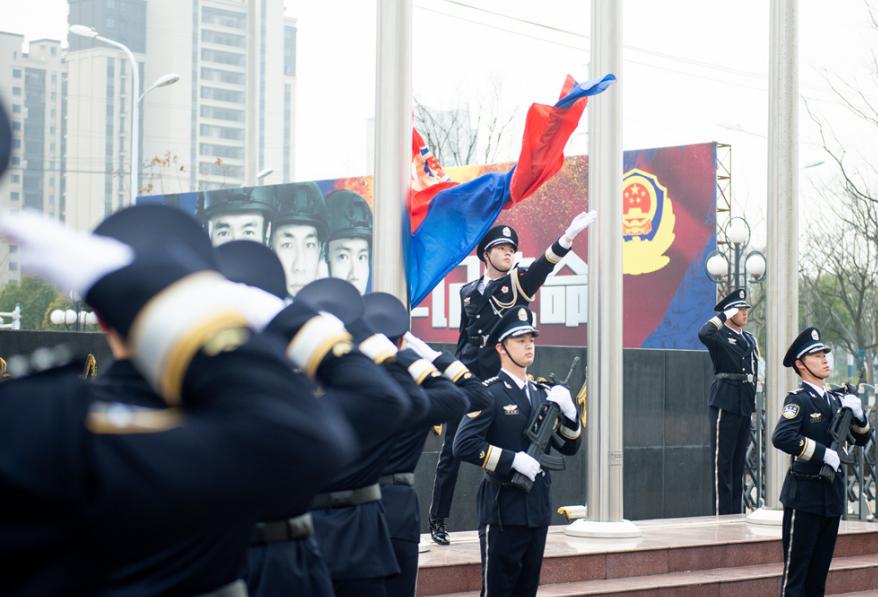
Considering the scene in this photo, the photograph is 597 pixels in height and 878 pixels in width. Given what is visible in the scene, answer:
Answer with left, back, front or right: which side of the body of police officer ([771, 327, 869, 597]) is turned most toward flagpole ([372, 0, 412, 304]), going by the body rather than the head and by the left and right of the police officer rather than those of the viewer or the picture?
right

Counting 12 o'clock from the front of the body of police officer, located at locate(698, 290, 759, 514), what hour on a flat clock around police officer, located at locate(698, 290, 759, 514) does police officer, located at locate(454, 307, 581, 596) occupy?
police officer, located at locate(454, 307, 581, 596) is roughly at 2 o'clock from police officer, located at locate(698, 290, 759, 514).

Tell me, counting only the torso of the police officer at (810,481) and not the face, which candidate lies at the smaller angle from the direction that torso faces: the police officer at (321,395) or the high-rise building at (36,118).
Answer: the police officer

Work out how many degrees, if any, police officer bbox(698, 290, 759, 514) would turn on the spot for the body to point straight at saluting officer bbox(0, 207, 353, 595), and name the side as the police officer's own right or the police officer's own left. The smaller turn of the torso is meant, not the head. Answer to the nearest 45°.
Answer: approximately 45° to the police officer's own right

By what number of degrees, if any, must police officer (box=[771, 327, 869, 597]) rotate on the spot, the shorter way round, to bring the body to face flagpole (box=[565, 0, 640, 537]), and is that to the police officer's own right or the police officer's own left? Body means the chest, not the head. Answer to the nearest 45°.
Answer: approximately 180°

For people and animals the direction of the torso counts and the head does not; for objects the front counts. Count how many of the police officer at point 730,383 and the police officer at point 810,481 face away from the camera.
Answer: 0

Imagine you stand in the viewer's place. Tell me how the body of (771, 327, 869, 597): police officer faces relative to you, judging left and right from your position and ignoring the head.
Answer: facing the viewer and to the right of the viewer

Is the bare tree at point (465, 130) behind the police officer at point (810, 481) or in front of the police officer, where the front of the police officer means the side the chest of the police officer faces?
behind
